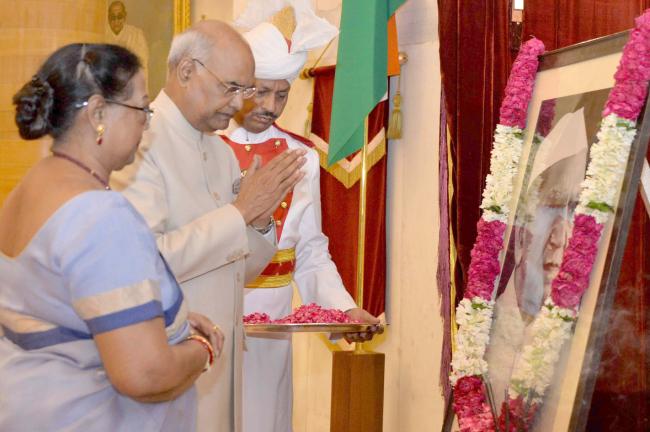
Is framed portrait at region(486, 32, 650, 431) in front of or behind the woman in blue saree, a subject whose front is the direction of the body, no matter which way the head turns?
in front

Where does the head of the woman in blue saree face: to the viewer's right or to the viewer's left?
to the viewer's right

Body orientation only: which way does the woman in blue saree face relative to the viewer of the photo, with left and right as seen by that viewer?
facing away from the viewer and to the right of the viewer

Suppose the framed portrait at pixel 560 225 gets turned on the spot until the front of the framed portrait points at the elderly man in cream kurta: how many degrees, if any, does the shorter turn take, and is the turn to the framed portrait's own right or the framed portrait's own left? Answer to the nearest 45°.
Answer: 0° — it already faces them

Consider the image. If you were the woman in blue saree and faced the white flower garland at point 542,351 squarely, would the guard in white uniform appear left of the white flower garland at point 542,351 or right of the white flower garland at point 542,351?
left

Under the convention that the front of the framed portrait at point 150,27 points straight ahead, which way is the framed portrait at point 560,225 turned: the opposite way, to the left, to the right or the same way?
to the right

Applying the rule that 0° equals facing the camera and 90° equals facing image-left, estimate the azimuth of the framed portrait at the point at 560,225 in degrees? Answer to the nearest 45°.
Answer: approximately 45°

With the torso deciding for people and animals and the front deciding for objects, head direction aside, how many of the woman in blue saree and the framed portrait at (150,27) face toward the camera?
1
